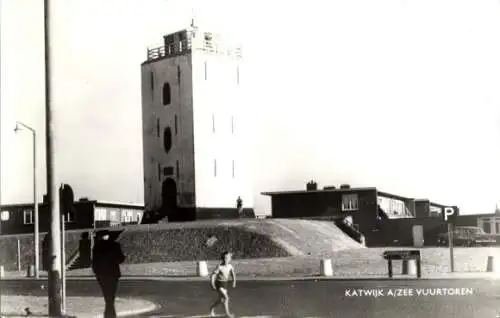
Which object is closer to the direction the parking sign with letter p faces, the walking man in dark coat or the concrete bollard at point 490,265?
the walking man in dark coat

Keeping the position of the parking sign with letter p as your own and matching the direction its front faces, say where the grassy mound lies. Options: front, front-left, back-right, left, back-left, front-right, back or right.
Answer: back-right

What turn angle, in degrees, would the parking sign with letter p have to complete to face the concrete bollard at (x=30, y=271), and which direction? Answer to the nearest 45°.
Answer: approximately 90° to its right

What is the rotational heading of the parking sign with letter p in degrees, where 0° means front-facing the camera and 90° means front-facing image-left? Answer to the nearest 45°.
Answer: approximately 0°

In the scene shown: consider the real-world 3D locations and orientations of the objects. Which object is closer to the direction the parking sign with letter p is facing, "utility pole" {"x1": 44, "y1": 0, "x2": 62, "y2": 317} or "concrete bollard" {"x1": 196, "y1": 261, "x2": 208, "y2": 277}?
the utility pole

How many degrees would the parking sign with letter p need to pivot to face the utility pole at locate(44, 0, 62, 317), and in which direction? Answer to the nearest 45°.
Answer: approximately 45° to its right

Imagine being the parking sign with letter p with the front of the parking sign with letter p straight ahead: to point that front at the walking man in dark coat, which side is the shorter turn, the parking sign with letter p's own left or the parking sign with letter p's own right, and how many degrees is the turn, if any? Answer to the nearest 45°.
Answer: approximately 45° to the parking sign with letter p's own right

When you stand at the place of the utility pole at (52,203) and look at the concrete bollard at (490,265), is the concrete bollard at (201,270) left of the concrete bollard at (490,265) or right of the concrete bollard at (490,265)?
left

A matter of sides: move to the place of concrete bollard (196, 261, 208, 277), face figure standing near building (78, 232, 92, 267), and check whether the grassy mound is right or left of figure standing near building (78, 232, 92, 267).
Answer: right

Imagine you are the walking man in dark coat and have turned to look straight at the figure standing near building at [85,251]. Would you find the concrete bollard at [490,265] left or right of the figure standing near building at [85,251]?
right
